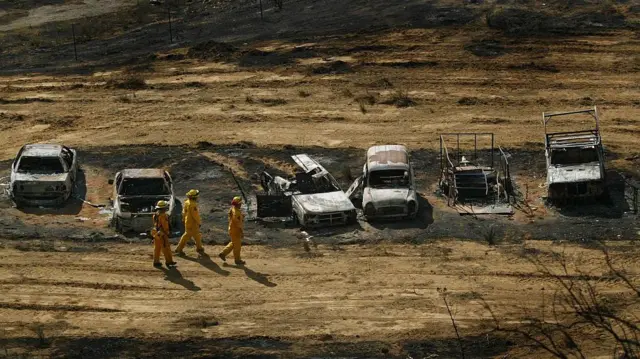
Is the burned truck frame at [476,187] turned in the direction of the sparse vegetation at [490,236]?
yes

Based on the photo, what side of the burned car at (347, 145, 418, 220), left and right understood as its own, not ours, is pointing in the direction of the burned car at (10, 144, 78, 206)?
right

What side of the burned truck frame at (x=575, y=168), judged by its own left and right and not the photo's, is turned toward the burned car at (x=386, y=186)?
right

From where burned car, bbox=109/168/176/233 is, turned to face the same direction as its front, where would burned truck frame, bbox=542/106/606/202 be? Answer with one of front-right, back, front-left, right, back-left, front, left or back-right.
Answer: left

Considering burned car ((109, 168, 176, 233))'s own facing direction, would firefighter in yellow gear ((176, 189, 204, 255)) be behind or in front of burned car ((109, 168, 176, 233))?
in front
